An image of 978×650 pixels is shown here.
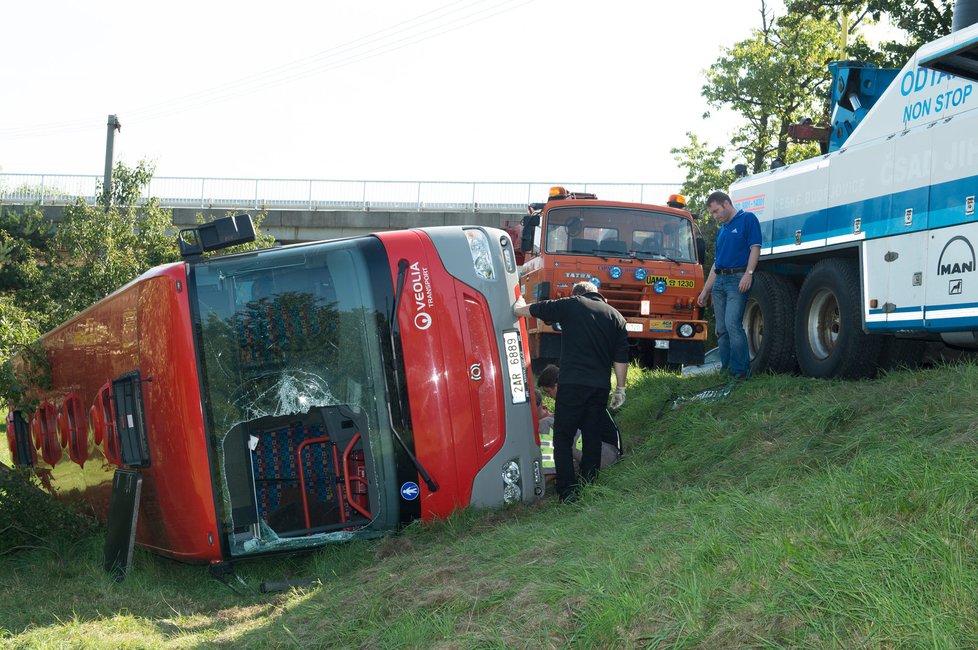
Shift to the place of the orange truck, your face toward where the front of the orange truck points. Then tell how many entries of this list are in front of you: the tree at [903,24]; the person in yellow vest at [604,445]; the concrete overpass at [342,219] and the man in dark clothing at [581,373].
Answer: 2

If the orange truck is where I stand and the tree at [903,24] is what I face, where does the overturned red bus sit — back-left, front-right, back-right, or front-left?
back-right

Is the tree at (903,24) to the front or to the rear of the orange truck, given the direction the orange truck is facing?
to the rear

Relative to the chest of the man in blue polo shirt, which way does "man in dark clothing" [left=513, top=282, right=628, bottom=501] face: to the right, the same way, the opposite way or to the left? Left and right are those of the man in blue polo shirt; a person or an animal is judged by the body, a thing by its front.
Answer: to the right

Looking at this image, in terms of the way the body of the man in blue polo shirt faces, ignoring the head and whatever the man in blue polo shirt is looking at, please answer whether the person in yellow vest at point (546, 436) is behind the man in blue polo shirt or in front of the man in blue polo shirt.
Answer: in front

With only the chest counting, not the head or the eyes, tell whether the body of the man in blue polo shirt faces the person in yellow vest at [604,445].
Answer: yes

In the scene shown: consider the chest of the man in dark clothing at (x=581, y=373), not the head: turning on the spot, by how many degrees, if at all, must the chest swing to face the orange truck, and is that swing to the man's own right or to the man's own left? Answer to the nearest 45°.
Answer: approximately 45° to the man's own right

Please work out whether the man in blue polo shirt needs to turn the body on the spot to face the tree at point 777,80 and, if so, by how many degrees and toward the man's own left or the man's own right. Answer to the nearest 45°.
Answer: approximately 135° to the man's own right

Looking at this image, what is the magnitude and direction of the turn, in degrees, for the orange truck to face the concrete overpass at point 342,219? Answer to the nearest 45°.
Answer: approximately 135° to its right

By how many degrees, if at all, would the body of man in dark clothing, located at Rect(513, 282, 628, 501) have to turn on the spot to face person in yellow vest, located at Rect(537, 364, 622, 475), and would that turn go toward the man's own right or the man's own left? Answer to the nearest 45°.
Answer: approximately 45° to the man's own right

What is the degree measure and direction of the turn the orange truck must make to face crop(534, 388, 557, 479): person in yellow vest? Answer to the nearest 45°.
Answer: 0° — it already faces them
